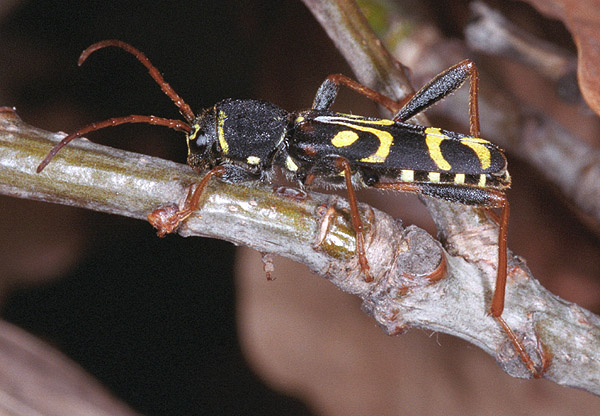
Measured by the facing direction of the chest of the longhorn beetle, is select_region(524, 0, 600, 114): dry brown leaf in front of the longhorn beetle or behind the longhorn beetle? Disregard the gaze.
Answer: behind

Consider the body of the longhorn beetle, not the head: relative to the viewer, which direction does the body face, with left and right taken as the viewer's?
facing to the left of the viewer
